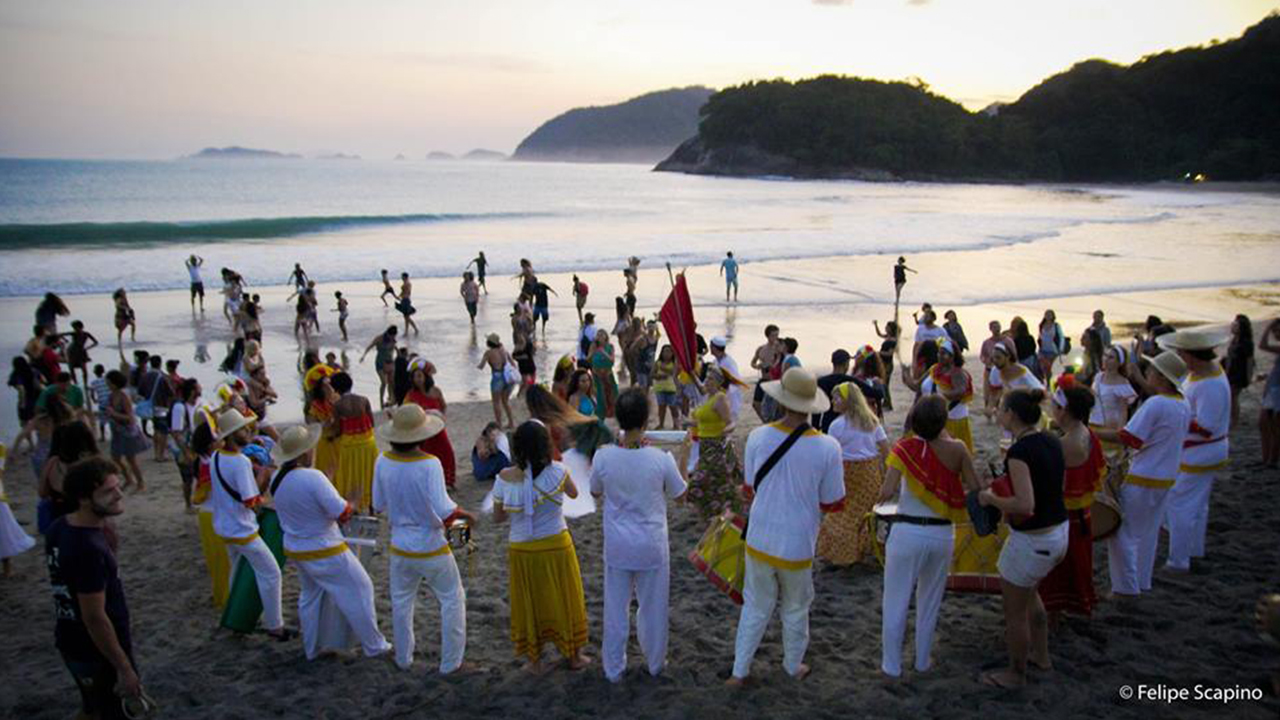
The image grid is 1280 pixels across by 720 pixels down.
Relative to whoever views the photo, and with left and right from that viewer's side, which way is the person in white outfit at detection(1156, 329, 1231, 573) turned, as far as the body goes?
facing to the left of the viewer

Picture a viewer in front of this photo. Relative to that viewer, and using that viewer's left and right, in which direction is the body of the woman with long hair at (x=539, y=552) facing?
facing away from the viewer

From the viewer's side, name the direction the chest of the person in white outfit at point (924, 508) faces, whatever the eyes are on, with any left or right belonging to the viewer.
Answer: facing away from the viewer

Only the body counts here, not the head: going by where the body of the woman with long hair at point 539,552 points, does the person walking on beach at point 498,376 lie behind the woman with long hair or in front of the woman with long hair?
in front

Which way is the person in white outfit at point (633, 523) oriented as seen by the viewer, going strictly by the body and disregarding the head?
away from the camera

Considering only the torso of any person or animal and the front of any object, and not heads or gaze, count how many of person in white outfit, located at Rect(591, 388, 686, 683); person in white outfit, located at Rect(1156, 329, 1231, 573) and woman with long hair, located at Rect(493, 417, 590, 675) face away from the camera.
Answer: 2

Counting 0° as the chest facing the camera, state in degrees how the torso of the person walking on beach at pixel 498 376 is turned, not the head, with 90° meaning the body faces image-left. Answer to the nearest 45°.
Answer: approximately 180°

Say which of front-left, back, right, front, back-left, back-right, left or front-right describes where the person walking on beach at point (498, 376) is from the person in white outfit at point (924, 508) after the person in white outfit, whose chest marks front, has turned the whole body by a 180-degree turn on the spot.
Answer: back-right

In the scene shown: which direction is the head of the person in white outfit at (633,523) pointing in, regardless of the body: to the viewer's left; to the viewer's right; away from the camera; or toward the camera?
away from the camera

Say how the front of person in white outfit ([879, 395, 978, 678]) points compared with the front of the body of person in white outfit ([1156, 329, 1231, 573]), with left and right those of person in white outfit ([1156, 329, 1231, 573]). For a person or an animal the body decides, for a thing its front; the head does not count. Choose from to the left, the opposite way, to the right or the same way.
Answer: to the right

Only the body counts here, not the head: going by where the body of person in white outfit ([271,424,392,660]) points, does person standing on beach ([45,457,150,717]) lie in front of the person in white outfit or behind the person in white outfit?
behind

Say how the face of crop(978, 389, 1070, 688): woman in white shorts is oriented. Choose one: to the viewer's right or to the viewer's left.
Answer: to the viewer's left

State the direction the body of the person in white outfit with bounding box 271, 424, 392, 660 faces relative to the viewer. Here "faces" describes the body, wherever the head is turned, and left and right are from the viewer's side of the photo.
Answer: facing away from the viewer and to the right of the viewer
